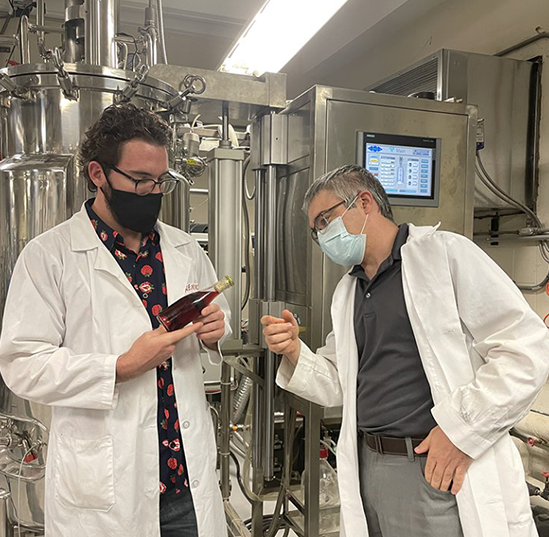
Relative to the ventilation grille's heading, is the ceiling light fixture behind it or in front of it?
in front

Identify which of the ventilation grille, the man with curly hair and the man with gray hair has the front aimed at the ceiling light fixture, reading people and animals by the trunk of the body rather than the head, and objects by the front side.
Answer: the ventilation grille

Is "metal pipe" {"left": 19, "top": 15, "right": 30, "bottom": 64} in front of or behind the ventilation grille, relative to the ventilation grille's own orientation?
in front

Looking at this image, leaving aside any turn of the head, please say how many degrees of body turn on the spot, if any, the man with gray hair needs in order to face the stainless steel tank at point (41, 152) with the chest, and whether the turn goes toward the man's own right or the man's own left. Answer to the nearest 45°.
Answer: approximately 45° to the man's own right

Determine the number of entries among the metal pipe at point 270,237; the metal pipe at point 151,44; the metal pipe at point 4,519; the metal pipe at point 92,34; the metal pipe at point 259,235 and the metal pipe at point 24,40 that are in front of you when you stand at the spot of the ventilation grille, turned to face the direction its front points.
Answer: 6

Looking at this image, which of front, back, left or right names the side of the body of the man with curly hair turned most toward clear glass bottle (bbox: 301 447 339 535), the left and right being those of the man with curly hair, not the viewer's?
left

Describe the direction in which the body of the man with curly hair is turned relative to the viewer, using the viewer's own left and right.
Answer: facing the viewer and to the right of the viewer

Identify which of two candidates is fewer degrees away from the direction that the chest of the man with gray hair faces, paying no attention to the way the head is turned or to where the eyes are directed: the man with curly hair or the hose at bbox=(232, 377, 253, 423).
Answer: the man with curly hair

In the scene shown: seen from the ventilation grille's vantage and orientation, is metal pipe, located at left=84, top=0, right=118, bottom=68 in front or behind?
in front

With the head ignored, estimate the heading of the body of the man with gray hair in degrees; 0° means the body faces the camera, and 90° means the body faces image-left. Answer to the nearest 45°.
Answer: approximately 45°
